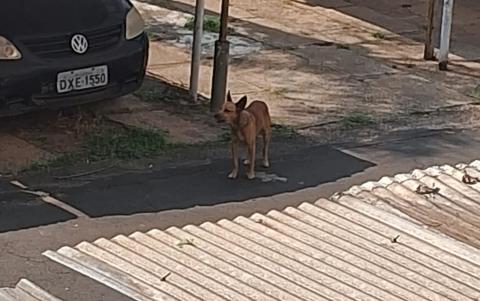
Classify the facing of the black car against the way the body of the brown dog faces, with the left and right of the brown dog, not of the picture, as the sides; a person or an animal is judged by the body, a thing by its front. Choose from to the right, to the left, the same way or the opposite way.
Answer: to the left

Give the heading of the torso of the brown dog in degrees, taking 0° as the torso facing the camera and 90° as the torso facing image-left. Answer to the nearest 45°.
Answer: approximately 45°

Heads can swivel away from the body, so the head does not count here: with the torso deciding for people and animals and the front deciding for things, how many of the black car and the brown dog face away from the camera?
0

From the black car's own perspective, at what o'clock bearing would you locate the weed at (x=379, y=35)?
The weed is roughly at 9 o'clock from the black car.

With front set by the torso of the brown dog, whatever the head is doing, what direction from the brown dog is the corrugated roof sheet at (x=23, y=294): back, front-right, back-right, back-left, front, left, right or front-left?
front-left

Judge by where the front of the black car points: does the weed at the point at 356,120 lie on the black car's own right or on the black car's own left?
on the black car's own left

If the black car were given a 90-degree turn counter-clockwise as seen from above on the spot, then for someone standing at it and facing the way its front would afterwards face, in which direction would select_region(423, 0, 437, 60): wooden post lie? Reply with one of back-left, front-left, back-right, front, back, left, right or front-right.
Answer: front

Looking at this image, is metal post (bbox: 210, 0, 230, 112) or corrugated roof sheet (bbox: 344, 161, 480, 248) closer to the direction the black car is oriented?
the corrugated roof sheet

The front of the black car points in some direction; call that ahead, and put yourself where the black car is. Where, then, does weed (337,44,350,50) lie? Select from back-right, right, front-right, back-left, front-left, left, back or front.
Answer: left

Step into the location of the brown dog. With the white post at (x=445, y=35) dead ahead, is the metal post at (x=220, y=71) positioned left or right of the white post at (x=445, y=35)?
left

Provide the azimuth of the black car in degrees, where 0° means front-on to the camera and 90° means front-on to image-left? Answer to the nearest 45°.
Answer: approximately 315°
